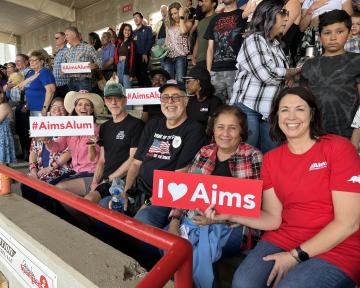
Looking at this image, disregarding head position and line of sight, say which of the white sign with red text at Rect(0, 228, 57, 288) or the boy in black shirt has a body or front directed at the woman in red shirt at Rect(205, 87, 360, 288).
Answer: the boy in black shirt

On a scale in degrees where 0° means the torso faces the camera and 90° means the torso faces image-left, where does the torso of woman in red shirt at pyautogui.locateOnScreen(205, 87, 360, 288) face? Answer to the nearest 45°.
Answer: approximately 45°

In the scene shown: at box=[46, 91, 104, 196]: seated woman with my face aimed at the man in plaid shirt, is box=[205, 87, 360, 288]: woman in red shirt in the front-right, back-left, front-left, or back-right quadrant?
back-right

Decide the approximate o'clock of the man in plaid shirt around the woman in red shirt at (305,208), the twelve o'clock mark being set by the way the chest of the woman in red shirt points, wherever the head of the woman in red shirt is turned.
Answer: The man in plaid shirt is roughly at 3 o'clock from the woman in red shirt.

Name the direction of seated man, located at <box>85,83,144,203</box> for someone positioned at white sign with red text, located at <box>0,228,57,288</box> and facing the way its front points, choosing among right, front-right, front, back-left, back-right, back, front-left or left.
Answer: back

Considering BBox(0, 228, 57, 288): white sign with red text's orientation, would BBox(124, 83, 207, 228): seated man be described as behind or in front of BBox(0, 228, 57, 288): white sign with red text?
behind

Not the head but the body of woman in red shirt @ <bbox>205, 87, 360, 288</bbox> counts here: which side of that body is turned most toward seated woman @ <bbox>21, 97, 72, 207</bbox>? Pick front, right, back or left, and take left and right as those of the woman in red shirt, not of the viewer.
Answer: right

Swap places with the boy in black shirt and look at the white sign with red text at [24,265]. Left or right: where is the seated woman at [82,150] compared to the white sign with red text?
right
